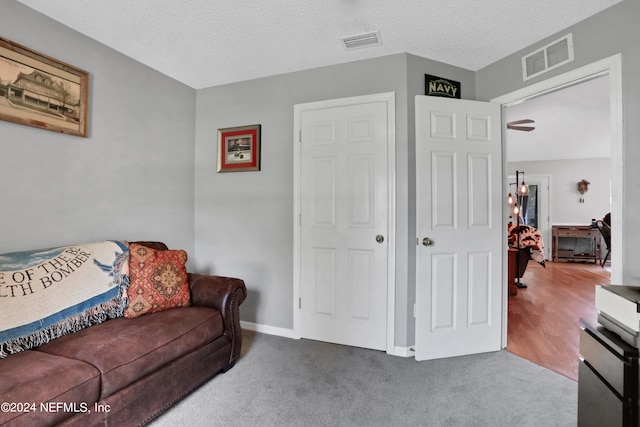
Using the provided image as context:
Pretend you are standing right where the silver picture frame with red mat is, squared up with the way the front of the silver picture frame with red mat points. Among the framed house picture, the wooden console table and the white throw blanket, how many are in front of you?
2

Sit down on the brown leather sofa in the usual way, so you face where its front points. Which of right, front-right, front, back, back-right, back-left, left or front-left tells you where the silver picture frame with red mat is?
left

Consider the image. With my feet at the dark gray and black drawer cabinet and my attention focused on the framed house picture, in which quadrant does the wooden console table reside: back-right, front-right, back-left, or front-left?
back-right

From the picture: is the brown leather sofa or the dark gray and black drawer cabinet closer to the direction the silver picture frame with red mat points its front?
the brown leather sofa

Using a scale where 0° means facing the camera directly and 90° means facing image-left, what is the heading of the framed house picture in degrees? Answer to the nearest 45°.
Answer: approximately 315°

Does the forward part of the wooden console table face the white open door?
yes

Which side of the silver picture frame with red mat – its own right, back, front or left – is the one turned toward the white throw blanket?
front

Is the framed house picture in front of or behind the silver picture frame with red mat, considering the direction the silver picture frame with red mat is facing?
in front

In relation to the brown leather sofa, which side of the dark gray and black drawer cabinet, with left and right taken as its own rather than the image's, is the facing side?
front

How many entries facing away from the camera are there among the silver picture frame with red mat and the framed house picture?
0

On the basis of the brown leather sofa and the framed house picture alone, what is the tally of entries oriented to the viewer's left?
0
